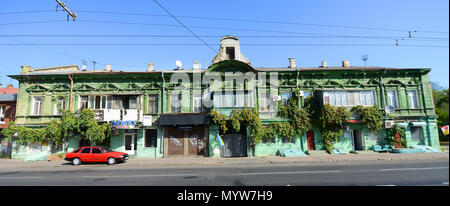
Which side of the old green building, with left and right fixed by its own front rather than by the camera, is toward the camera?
front

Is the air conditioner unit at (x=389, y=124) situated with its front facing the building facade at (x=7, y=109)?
no

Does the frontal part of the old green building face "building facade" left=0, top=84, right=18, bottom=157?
no

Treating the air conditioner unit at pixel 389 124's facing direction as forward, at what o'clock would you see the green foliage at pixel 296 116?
The green foliage is roughly at 2 o'clock from the air conditioner unit.

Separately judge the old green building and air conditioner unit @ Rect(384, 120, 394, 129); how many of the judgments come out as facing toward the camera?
2

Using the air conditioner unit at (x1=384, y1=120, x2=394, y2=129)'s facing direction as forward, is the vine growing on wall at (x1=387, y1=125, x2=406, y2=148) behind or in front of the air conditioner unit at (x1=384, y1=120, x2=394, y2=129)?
behind

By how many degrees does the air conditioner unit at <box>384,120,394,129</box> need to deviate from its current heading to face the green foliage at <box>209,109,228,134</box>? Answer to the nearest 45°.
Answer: approximately 45° to its right

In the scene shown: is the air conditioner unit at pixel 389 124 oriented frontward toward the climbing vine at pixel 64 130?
no

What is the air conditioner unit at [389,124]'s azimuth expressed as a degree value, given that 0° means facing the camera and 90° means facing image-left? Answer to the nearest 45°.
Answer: approximately 0°
